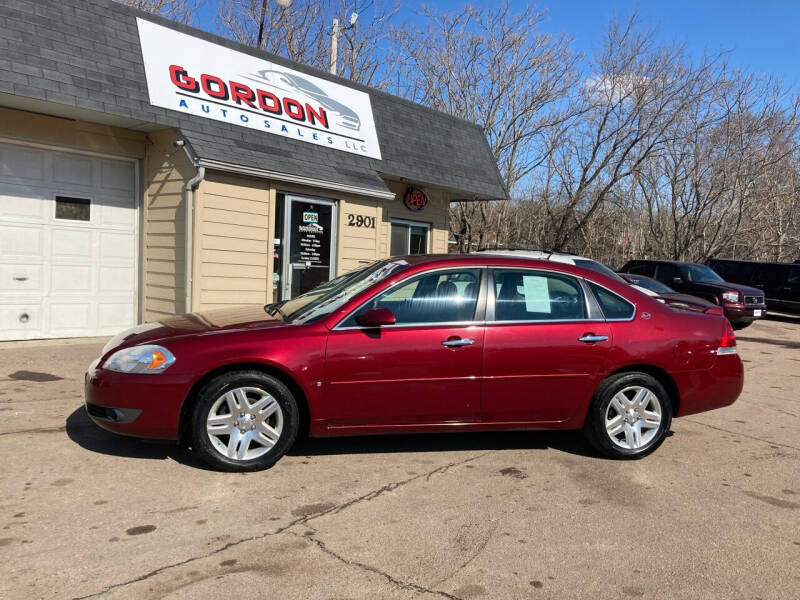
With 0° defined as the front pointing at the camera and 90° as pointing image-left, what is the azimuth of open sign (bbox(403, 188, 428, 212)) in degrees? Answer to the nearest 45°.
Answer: approximately 315°

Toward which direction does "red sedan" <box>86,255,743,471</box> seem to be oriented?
to the viewer's left

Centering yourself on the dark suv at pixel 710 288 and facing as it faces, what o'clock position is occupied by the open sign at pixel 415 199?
The open sign is roughly at 3 o'clock from the dark suv.

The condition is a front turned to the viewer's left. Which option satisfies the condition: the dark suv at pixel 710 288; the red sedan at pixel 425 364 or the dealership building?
the red sedan

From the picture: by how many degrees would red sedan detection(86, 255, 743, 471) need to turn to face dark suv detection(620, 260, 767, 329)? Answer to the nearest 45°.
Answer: approximately 135° to its right

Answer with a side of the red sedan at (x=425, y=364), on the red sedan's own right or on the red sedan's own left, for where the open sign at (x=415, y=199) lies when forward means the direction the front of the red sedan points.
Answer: on the red sedan's own right

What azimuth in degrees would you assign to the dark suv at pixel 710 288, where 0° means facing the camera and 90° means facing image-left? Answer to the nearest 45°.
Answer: approximately 315°

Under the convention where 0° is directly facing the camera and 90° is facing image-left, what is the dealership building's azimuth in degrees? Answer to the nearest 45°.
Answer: approximately 315°

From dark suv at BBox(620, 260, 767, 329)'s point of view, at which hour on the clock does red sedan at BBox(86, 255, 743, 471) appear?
The red sedan is roughly at 2 o'clock from the dark suv.

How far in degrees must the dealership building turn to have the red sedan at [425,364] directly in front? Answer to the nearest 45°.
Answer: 0° — it already faces it

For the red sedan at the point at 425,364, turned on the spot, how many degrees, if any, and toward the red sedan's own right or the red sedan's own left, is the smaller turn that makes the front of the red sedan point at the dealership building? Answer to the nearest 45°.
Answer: approximately 45° to the red sedan's own right
